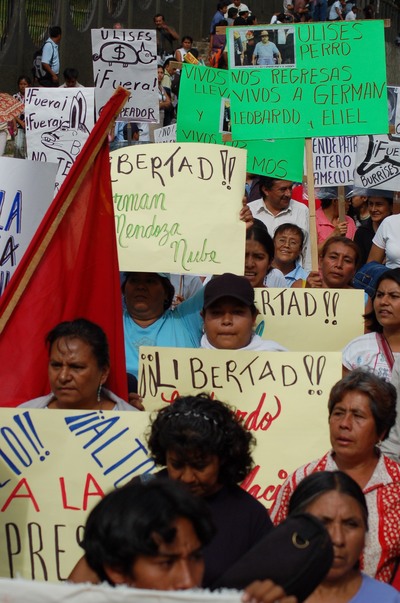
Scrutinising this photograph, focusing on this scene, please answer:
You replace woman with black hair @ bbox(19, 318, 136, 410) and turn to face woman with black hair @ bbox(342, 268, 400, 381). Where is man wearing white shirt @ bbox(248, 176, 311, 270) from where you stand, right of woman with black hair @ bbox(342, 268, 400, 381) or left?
left

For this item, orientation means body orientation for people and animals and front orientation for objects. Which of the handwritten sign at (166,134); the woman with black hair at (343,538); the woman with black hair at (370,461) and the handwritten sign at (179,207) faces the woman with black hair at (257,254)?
the handwritten sign at (166,134)

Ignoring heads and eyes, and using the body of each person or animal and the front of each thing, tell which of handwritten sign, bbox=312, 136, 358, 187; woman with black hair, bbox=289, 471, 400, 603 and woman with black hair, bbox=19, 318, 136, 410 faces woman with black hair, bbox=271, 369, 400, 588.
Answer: the handwritten sign

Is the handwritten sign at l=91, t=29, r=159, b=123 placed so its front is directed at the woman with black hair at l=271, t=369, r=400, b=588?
yes

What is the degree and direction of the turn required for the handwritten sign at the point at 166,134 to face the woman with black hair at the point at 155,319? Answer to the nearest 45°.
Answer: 0° — it already faces them

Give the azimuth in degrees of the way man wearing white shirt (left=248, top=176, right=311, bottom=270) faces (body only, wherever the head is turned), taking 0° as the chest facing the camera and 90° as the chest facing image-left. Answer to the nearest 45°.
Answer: approximately 0°

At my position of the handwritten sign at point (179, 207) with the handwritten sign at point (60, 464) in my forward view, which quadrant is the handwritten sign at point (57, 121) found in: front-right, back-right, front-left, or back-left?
back-right

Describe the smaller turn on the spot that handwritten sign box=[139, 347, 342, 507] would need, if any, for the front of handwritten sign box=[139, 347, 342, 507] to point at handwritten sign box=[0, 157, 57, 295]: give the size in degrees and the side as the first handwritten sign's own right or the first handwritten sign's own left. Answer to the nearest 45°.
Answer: approximately 135° to the first handwritten sign's own right
